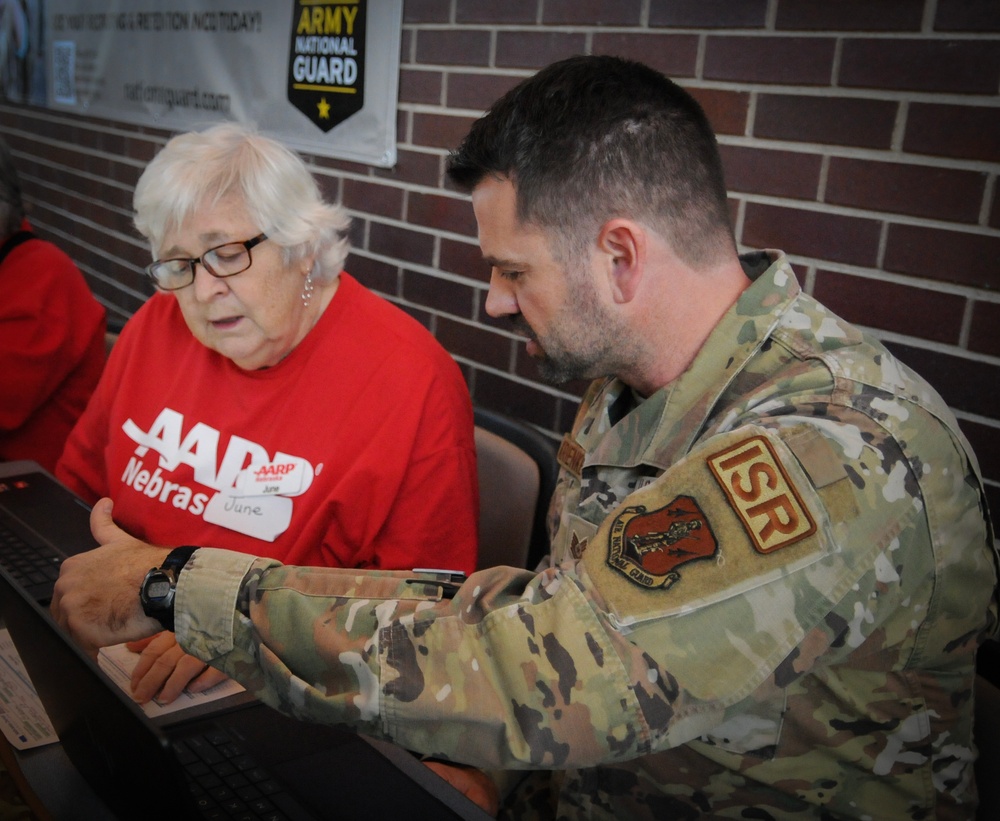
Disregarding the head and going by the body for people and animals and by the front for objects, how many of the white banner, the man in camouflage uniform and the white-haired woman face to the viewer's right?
0

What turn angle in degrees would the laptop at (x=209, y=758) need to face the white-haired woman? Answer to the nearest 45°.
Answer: approximately 45° to its left

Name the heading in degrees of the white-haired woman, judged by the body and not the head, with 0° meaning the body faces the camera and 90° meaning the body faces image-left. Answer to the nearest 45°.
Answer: approximately 45°

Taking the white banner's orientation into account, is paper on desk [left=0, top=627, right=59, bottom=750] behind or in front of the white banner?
in front

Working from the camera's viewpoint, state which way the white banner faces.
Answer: facing the viewer and to the left of the viewer

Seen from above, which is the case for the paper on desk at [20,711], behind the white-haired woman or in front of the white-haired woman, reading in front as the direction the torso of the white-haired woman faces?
in front

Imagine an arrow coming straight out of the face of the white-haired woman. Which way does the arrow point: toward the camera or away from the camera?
toward the camera

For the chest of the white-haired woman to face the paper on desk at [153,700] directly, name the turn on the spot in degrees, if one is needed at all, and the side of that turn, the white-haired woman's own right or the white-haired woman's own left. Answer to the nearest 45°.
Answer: approximately 45° to the white-haired woman's own left

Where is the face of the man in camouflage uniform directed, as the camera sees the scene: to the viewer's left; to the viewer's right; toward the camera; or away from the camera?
to the viewer's left

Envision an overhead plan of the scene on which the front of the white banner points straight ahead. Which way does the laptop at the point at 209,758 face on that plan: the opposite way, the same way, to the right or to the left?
the opposite way

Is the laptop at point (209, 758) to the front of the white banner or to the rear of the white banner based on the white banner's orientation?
to the front

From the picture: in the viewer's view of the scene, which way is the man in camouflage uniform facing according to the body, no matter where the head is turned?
to the viewer's left

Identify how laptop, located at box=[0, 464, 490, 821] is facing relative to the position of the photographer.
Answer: facing away from the viewer and to the right of the viewer

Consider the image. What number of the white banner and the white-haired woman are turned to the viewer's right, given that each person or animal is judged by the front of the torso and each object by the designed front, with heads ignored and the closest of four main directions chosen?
0

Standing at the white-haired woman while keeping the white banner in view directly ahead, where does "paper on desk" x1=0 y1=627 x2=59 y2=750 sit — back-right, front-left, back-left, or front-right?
back-left
